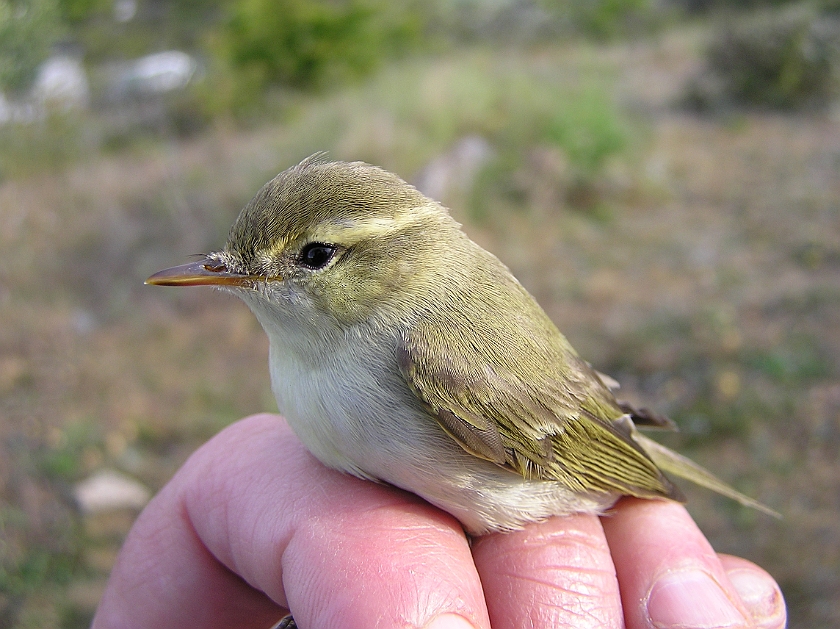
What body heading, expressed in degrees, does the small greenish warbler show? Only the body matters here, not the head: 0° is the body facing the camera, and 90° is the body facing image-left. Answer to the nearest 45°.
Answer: approximately 90°

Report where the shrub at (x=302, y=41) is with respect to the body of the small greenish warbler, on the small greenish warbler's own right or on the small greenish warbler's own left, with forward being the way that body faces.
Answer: on the small greenish warbler's own right
